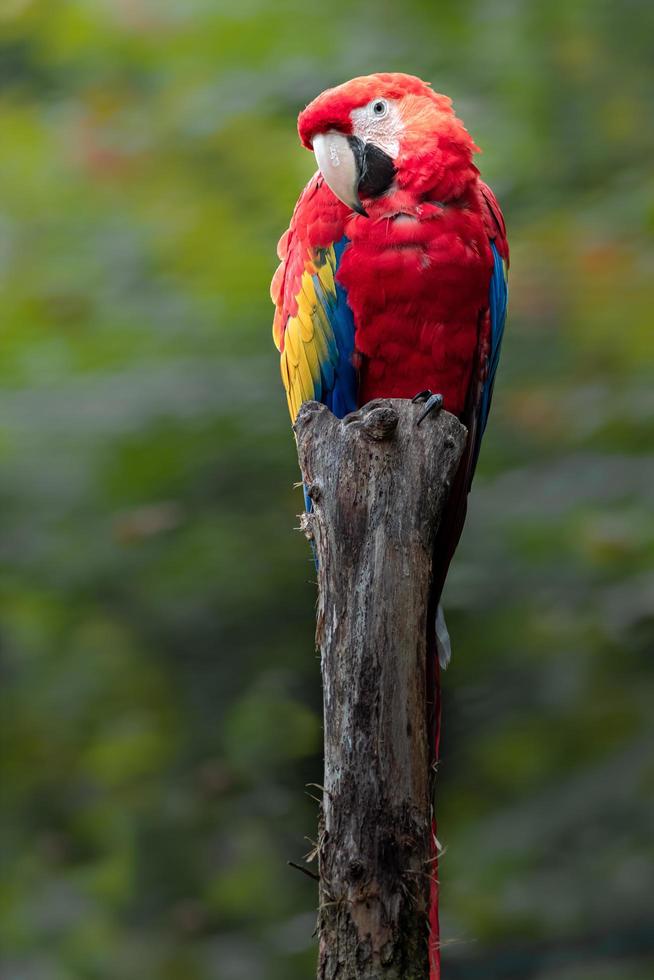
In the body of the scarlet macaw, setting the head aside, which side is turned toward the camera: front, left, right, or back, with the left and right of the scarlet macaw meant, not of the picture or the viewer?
front
